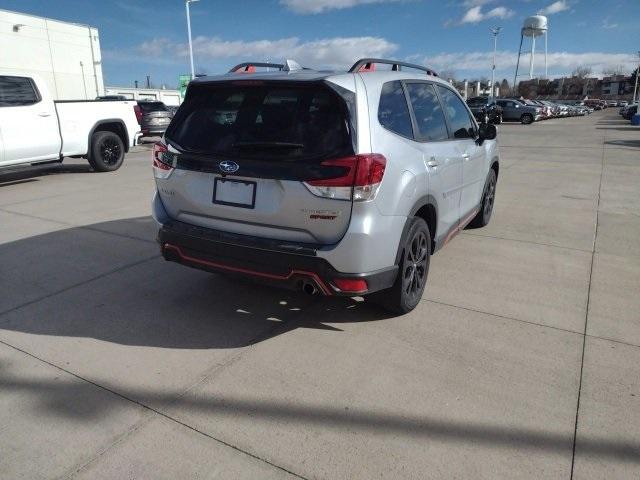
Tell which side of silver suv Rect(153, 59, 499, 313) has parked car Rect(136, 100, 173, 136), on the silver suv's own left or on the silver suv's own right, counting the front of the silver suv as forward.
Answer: on the silver suv's own left

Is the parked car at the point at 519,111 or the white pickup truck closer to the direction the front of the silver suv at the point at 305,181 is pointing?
the parked car

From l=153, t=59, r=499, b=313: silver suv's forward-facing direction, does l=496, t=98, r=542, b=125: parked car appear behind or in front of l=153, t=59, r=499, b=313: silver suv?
in front

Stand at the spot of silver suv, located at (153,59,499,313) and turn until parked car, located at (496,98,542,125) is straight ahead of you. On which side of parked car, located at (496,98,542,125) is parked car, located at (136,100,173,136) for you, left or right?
left

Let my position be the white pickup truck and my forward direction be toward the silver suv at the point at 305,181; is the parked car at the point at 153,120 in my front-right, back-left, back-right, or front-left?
back-left

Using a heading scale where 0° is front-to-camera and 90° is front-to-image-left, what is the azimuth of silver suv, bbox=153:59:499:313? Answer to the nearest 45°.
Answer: approximately 225°

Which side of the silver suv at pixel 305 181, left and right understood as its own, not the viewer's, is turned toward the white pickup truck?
left

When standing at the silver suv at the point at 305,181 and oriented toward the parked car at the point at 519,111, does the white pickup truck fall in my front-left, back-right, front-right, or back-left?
front-left
